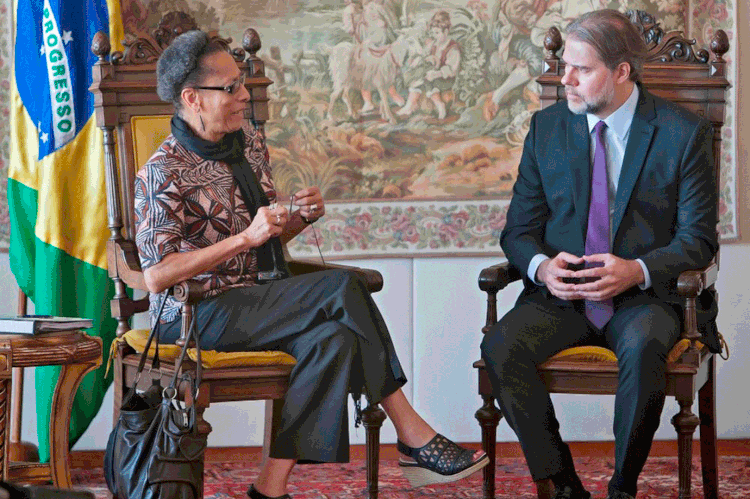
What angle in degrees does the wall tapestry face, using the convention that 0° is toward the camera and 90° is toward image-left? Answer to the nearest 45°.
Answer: approximately 0°

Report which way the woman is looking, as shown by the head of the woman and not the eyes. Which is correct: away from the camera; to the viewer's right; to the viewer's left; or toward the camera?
to the viewer's right

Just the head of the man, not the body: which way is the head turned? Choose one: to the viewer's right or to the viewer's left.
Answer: to the viewer's left

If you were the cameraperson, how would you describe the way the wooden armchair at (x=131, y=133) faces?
facing the viewer and to the right of the viewer

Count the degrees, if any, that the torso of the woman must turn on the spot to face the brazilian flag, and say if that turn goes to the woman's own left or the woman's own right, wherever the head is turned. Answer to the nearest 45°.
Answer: approximately 180°

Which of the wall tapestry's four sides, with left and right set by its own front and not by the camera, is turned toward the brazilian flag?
right

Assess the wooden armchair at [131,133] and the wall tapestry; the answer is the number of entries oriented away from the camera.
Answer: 0

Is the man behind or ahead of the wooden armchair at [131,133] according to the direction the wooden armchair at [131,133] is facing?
ahead

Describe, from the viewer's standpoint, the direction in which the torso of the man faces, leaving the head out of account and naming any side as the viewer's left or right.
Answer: facing the viewer and to the left of the viewer

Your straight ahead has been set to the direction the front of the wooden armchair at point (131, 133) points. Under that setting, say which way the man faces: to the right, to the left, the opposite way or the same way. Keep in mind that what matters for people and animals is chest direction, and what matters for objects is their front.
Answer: to the right

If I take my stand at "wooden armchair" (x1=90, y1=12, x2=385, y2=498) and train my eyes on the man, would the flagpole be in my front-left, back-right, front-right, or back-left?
back-left

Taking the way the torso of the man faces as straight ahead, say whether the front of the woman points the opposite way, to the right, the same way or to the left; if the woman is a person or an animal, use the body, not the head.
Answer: to the left

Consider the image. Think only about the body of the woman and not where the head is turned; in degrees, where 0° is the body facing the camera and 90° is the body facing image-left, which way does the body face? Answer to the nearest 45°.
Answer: approximately 315°
